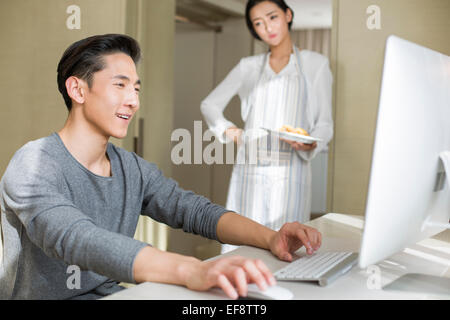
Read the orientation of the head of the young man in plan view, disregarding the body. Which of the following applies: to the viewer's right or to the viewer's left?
to the viewer's right

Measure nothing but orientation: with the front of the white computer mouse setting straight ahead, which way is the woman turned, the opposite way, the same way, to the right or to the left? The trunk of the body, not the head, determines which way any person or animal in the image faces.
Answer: to the right

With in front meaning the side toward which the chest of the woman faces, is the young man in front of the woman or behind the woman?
in front

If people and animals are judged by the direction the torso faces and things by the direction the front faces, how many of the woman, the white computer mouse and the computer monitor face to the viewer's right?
1

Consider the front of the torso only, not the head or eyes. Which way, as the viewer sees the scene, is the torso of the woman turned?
toward the camera

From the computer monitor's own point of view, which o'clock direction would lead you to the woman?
The woman is roughly at 1 o'clock from the computer monitor.

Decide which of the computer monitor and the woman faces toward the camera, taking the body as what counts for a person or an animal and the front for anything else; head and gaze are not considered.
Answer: the woman

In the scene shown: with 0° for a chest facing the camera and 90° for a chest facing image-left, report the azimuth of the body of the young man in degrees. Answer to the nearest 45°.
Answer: approximately 315°

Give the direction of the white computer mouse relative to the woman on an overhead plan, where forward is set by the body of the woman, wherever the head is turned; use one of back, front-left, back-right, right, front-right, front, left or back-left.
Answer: front

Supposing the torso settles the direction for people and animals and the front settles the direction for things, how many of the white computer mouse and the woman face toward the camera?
1

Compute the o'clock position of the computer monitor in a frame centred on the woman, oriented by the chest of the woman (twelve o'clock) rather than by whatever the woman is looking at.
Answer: The computer monitor is roughly at 12 o'clock from the woman.

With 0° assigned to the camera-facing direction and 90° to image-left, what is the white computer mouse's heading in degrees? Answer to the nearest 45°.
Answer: approximately 270°

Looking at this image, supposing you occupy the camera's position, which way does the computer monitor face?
facing away from the viewer and to the left of the viewer
